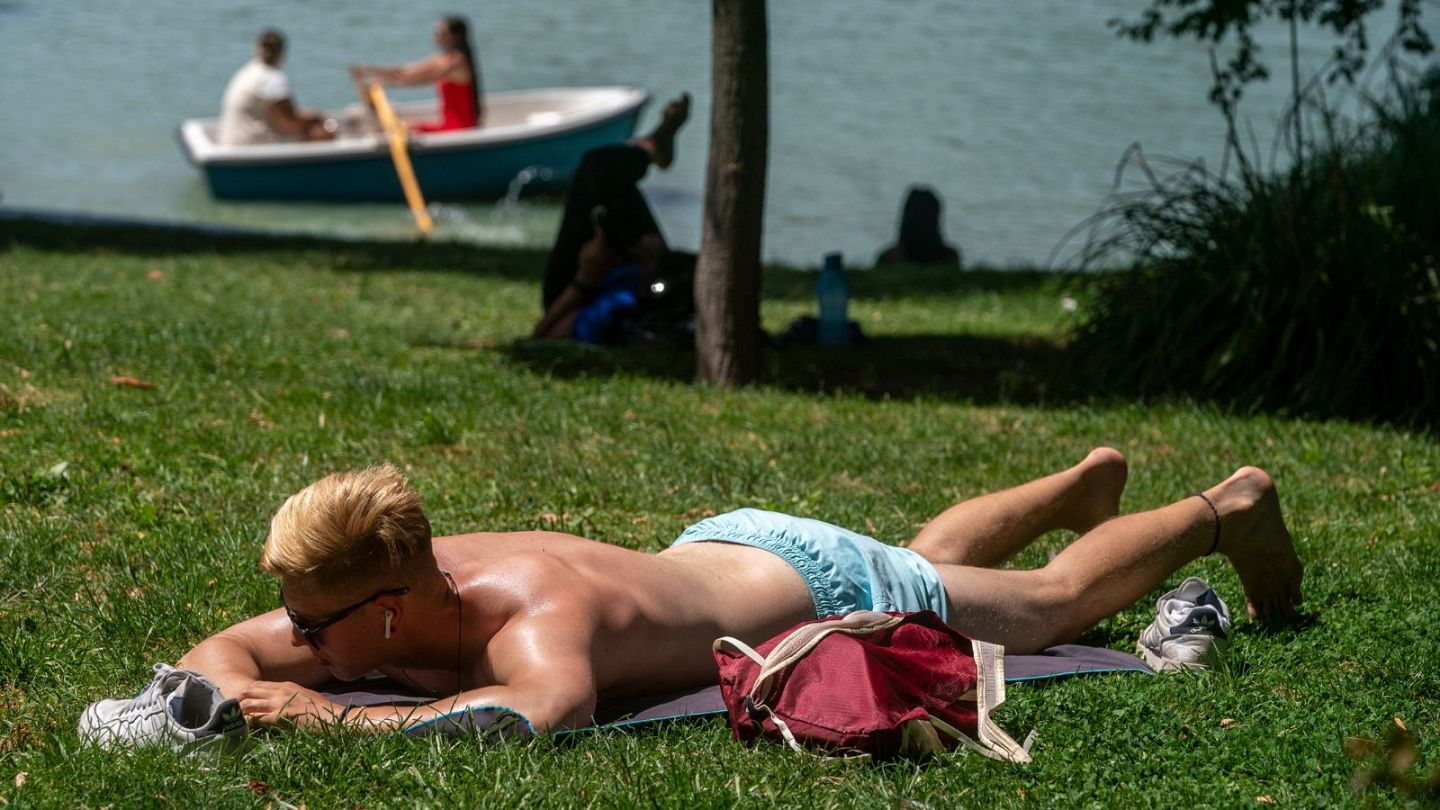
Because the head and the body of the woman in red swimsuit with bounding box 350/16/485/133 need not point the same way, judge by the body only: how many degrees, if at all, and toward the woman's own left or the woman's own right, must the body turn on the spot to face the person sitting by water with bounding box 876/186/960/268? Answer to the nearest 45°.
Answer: approximately 135° to the woman's own left

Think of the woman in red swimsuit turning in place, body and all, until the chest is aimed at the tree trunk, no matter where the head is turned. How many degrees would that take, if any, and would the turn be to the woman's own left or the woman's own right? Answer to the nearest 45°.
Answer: approximately 90° to the woman's own left

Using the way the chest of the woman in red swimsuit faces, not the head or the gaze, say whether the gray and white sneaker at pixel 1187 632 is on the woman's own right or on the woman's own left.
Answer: on the woman's own left

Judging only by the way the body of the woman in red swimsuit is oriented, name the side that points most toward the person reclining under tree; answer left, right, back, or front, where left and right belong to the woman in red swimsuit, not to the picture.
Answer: left

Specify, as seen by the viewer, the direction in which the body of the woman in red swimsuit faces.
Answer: to the viewer's left

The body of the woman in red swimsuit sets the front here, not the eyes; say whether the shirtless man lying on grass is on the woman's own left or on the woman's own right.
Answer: on the woman's own left

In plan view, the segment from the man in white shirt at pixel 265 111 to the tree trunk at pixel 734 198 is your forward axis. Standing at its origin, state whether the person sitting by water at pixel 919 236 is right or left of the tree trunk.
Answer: left

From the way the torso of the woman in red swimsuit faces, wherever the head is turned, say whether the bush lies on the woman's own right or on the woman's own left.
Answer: on the woman's own left

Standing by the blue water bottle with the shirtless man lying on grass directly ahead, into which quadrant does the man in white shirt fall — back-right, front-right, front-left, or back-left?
back-right

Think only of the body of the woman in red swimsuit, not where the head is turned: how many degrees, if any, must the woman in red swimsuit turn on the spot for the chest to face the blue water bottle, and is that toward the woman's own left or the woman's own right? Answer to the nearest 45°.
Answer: approximately 90° to the woman's own left
